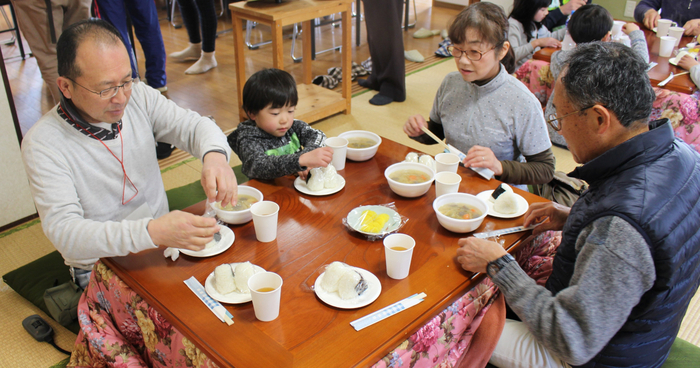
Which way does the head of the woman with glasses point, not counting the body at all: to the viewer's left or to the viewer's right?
to the viewer's left

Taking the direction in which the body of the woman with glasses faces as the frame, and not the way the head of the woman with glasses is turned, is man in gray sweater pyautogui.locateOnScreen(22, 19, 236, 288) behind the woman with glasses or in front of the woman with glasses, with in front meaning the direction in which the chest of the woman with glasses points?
in front

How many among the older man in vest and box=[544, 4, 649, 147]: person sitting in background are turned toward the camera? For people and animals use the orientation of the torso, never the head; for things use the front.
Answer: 0

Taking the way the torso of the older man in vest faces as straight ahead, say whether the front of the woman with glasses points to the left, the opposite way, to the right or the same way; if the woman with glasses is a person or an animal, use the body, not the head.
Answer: to the left

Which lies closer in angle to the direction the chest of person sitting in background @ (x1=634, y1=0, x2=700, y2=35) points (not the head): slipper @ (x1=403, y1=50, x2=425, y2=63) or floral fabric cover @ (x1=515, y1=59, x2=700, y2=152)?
the floral fabric cover

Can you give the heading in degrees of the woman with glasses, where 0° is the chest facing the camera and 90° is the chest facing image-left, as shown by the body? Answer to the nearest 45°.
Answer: approximately 45°

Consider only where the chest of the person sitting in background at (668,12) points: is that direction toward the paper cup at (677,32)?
yes

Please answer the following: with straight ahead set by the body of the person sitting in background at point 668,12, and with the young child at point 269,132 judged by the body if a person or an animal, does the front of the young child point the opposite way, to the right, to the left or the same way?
to the left

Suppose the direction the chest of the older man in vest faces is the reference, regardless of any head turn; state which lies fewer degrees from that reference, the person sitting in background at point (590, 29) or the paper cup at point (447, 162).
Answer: the paper cup

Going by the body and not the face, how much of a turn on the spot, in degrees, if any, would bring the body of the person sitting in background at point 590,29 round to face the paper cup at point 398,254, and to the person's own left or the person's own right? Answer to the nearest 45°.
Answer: approximately 135° to the person's own right

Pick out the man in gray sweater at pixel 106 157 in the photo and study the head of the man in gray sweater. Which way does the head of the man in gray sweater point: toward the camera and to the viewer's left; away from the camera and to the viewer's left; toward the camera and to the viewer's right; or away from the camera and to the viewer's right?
toward the camera and to the viewer's right
